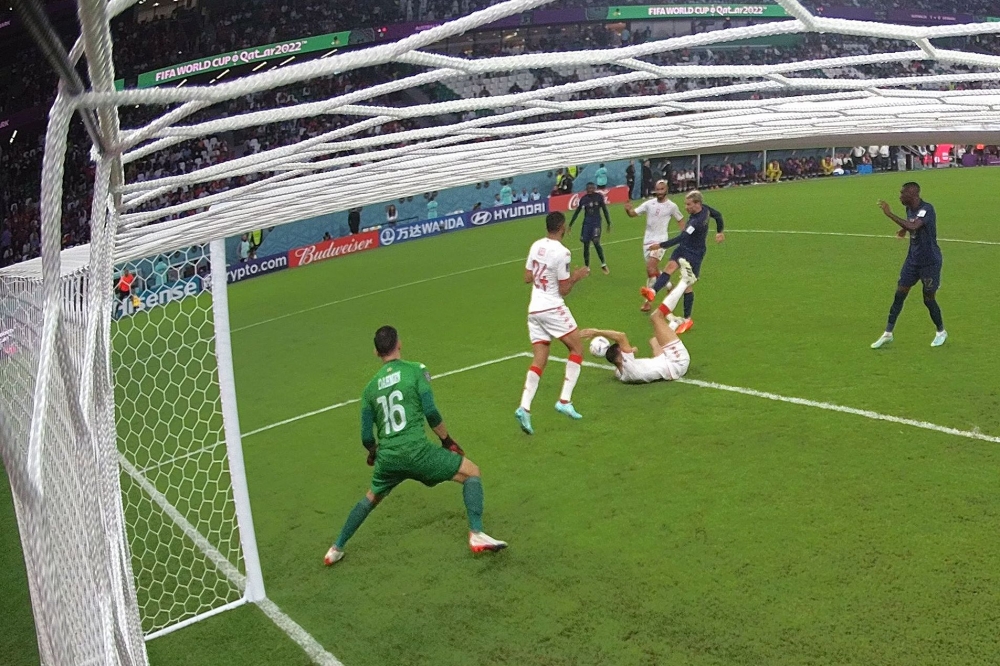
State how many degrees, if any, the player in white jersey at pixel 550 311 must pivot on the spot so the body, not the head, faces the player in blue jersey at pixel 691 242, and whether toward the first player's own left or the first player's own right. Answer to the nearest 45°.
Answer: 0° — they already face them

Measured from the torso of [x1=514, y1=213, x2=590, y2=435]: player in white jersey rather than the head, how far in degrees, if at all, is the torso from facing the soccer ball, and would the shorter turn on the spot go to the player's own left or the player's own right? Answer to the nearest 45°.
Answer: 0° — they already face it

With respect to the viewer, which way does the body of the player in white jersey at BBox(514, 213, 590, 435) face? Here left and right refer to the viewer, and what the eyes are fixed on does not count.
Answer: facing away from the viewer and to the right of the viewer

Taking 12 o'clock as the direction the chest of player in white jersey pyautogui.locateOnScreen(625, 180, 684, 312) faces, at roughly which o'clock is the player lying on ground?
The player lying on ground is roughly at 12 o'clock from the player in white jersey.

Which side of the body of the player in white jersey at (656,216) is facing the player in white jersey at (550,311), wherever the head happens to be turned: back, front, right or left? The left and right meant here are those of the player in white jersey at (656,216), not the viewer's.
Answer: front

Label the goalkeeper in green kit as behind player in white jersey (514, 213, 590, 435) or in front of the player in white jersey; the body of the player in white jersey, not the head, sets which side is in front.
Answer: behind

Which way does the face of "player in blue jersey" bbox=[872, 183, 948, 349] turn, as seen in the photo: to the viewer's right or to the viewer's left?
to the viewer's left

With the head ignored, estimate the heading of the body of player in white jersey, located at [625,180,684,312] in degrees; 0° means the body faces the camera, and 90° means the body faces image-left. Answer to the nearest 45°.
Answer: approximately 0°

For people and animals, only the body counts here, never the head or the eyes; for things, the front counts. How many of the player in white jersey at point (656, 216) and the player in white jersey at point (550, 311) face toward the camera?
1

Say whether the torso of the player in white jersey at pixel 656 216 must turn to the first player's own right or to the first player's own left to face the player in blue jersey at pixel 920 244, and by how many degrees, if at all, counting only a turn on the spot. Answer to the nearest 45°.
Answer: approximately 45° to the first player's own left
